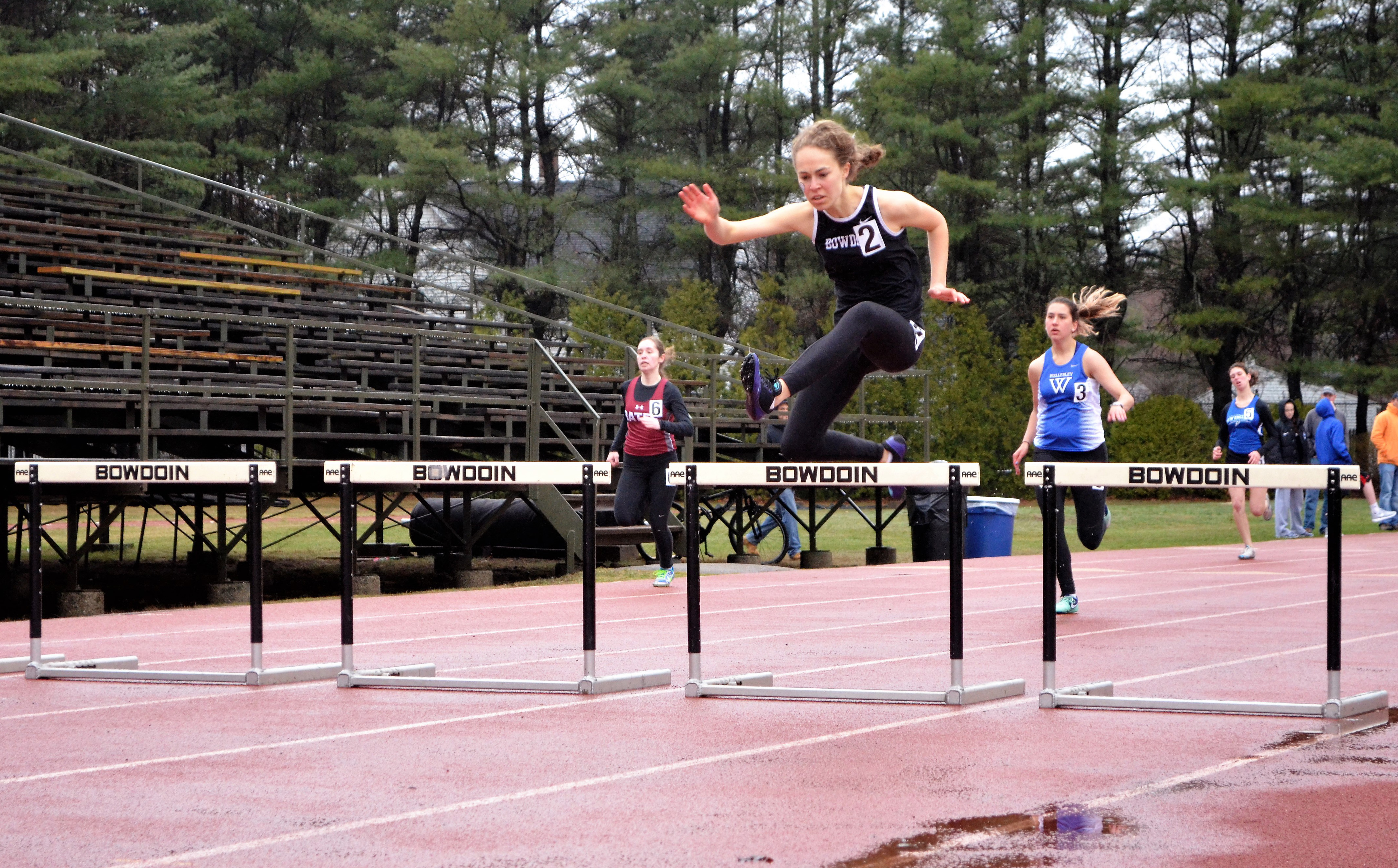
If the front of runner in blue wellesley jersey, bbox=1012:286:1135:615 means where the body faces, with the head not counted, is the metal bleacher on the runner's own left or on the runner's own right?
on the runner's own right

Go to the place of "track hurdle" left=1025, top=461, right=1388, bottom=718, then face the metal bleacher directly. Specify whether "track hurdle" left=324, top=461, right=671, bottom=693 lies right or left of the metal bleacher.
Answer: left

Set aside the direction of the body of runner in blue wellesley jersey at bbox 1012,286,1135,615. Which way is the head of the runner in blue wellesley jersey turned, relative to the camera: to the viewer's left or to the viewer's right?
to the viewer's left

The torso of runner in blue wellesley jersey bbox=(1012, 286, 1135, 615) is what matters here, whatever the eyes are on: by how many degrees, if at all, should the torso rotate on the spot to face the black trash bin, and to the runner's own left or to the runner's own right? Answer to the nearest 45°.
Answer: approximately 135° to the runner's own right
